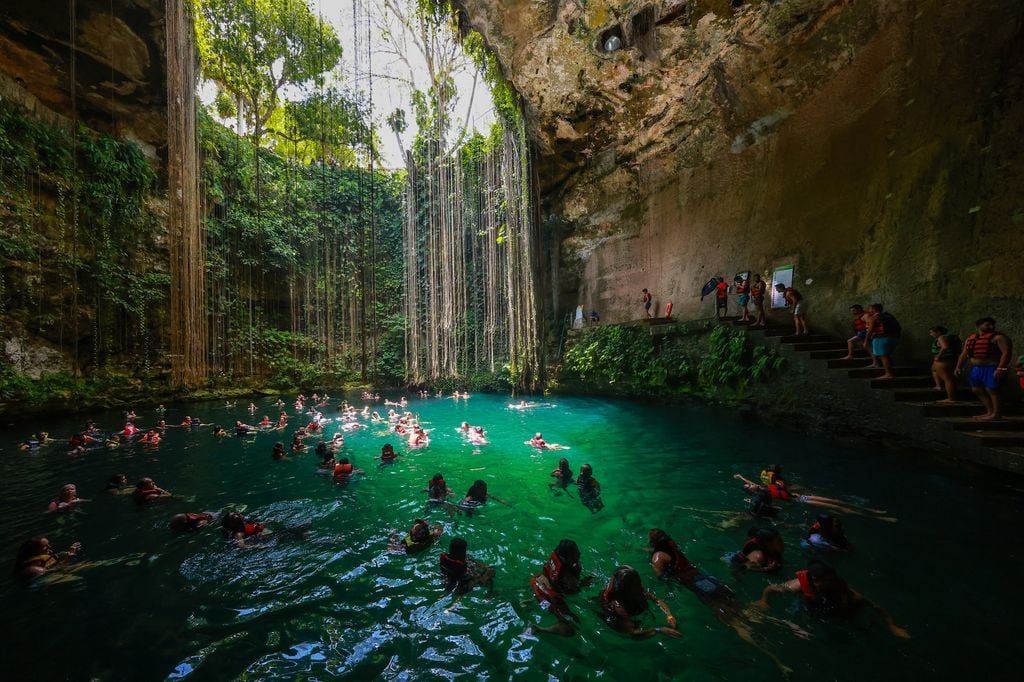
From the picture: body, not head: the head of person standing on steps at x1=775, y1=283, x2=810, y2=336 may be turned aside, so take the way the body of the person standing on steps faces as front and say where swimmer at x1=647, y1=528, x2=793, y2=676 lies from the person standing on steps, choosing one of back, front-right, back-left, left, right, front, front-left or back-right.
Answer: left

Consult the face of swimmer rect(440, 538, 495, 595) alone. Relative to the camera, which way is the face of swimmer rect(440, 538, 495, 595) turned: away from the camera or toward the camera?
away from the camera

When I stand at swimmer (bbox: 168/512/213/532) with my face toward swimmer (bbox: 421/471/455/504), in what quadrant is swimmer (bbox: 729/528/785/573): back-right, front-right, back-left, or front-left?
front-right

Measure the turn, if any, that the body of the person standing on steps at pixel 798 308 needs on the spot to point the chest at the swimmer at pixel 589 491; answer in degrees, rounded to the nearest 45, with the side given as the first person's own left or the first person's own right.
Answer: approximately 45° to the first person's own left

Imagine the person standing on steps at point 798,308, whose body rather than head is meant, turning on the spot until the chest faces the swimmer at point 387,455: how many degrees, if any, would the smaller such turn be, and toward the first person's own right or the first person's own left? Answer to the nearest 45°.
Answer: approximately 45° to the first person's own left

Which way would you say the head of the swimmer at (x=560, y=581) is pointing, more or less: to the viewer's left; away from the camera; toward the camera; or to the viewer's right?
away from the camera

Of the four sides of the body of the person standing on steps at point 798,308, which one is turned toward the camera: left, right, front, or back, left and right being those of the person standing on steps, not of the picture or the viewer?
left

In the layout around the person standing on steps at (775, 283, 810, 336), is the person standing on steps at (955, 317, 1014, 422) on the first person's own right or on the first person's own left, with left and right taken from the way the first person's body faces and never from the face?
on the first person's own left

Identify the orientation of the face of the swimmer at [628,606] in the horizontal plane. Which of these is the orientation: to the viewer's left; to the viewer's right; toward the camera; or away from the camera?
away from the camera

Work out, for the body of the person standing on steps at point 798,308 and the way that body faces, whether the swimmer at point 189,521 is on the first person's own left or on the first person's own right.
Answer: on the first person's own left

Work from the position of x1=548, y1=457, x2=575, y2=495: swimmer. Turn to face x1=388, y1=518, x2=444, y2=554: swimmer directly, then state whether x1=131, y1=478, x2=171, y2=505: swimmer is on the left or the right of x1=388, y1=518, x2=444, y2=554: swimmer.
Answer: right
